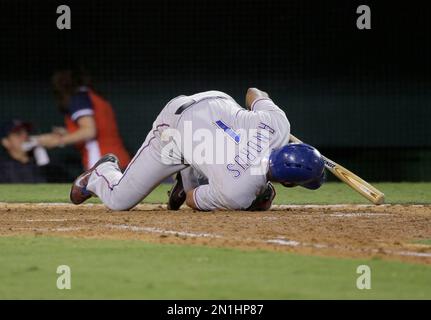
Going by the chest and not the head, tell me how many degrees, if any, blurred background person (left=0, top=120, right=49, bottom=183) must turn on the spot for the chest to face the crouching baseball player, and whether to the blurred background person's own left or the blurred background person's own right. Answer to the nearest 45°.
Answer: approximately 45° to the blurred background person's own right

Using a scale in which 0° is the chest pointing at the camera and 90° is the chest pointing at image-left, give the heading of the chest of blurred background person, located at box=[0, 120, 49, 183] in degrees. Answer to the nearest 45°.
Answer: approximately 315°

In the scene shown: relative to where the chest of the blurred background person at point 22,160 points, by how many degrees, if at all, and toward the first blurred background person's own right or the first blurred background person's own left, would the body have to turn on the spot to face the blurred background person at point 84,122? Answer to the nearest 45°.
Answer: approximately 45° to the first blurred background person's own left

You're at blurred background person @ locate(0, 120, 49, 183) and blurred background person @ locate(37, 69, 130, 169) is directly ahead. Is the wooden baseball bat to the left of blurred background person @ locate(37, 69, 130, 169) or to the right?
right

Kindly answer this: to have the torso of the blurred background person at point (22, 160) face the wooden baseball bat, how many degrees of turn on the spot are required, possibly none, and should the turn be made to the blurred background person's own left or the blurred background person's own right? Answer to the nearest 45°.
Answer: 0° — they already face it

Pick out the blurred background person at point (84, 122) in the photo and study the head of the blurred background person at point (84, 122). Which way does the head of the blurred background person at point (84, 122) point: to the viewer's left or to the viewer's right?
to the viewer's left
